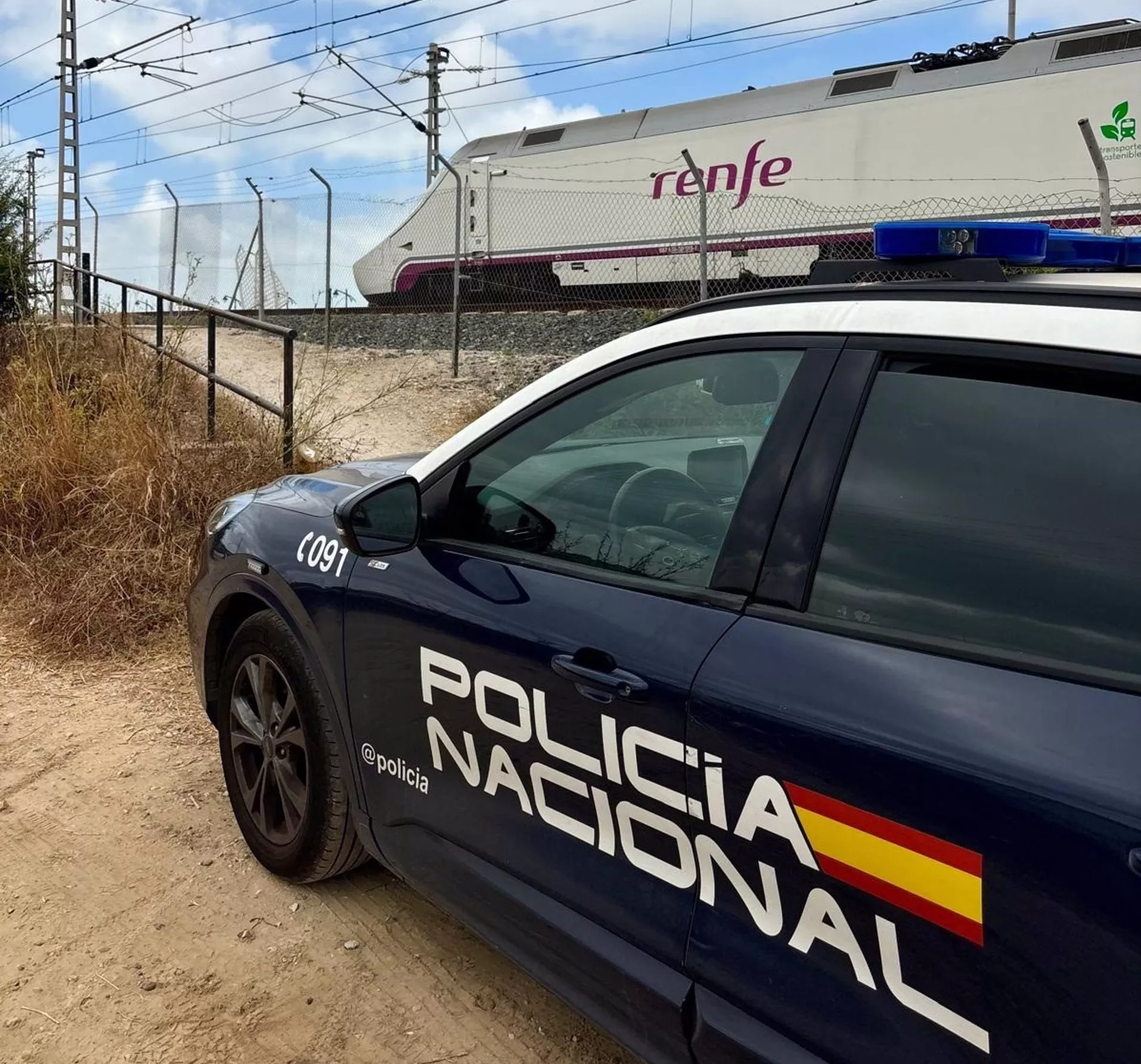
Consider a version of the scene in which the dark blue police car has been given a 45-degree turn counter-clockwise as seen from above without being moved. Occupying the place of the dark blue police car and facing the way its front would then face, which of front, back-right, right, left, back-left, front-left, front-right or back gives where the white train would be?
right

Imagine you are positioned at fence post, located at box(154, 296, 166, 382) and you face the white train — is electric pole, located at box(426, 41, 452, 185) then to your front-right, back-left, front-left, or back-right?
front-left

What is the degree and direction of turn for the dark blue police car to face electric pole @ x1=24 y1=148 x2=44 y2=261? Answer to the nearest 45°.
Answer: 0° — it already faces it

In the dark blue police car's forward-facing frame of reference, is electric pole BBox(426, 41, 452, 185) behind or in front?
in front

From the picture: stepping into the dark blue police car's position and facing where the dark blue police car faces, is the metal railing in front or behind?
in front

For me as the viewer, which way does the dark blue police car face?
facing away from the viewer and to the left of the viewer

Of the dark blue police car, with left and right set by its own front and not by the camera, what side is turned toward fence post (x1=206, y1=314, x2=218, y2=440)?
front

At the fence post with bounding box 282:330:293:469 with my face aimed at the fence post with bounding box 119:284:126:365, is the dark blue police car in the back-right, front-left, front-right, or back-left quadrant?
back-left

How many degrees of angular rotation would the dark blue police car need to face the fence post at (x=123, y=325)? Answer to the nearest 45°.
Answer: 0° — it already faces it

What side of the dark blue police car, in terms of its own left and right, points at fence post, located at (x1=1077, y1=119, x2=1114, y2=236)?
right

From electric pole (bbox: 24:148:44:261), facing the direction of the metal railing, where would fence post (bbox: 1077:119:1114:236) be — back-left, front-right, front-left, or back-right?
front-left
